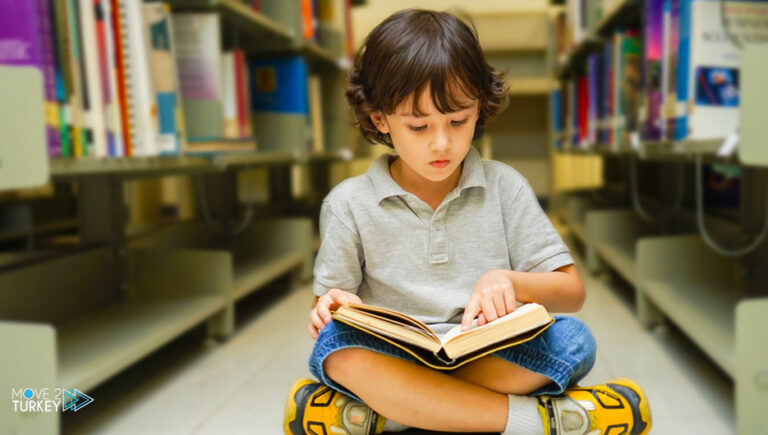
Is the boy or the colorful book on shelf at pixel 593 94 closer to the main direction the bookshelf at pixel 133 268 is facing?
the boy

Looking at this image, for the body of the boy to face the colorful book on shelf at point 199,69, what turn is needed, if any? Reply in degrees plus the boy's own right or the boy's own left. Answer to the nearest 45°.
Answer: approximately 135° to the boy's own right

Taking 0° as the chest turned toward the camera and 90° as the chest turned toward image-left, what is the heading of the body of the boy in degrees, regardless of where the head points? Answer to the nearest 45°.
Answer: approximately 0°

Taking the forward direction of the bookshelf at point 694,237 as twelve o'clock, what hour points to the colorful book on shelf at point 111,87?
The colorful book on shelf is roughly at 12 o'clock from the bookshelf.

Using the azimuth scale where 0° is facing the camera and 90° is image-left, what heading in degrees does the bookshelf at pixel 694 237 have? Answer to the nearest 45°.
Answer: approximately 45°

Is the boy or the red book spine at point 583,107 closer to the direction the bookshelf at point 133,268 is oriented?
the boy

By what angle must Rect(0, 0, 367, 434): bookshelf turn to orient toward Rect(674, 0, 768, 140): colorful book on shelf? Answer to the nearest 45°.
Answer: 0° — it already faces it

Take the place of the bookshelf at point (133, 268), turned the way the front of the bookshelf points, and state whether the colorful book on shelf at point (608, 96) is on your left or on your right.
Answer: on your left
